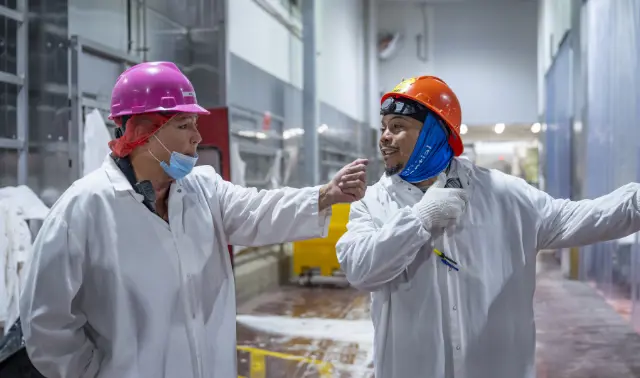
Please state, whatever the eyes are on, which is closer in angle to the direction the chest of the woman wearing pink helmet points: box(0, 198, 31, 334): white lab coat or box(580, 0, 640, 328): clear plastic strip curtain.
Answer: the clear plastic strip curtain

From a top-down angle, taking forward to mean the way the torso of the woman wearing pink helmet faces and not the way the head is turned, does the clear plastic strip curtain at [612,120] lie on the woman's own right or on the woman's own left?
on the woman's own left

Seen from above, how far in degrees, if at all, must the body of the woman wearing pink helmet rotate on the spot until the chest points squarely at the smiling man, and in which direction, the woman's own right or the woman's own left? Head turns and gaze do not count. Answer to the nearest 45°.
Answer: approximately 45° to the woman's own left

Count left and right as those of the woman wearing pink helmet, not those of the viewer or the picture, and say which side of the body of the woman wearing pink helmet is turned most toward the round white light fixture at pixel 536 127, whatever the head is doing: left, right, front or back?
left

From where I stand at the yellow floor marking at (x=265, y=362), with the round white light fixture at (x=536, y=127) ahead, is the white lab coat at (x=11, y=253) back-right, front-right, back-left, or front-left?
back-left

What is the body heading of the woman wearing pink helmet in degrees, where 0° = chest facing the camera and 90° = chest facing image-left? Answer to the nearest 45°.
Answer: approximately 315°

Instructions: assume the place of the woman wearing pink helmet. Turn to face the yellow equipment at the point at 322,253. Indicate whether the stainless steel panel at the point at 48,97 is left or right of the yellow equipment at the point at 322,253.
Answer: left

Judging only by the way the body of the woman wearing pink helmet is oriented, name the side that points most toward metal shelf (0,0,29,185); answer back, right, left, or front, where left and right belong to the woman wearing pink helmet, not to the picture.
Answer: back
